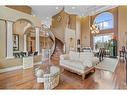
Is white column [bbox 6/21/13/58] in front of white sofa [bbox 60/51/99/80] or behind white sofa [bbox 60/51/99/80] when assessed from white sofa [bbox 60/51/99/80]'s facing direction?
in front

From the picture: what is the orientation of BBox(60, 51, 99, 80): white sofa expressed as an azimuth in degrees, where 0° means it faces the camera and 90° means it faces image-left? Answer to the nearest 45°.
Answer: approximately 45°
